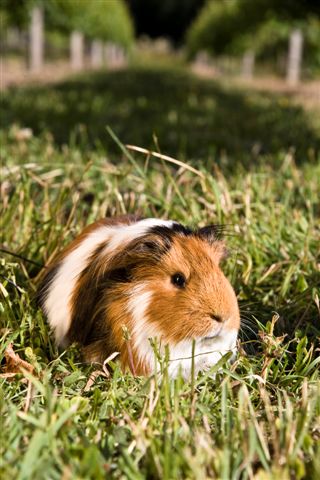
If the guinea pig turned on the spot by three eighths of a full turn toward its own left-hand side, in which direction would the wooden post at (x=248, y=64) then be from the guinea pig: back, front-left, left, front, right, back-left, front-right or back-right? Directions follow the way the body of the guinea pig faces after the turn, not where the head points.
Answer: front

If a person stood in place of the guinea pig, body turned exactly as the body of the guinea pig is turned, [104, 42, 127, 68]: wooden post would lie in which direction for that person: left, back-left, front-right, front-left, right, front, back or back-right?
back-left

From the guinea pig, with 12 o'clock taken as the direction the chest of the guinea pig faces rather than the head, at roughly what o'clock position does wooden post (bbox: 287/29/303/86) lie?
The wooden post is roughly at 8 o'clock from the guinea pig.

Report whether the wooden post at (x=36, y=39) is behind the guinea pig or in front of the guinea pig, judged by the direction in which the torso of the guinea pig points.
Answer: behind

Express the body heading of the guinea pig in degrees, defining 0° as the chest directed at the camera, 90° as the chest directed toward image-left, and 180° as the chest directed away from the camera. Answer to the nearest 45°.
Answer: approximately 315°

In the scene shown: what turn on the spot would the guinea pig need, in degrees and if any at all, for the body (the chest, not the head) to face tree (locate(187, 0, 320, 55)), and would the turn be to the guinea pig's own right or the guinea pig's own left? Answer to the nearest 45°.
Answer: approximately 135° to the guinea pig's own left
